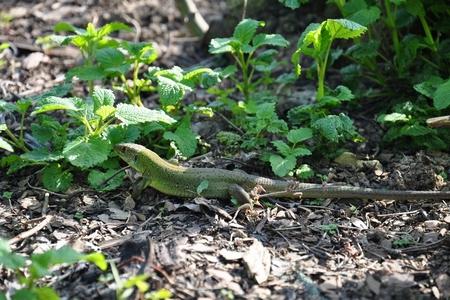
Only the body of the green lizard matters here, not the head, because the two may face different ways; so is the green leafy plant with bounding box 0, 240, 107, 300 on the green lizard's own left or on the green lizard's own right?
on the green lizard's own left

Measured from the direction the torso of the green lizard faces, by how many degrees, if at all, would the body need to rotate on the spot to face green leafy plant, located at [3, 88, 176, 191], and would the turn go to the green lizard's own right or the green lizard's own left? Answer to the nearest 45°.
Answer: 0° — it already faces it

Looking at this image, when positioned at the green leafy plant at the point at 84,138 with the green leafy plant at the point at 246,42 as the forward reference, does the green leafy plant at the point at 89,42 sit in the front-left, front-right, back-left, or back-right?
front-left

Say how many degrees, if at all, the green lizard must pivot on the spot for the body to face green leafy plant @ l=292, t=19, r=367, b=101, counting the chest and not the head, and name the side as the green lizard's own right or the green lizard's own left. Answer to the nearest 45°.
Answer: approximately 135° to the green lizard's own right

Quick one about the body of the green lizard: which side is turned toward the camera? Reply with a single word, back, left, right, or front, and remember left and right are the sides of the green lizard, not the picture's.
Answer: left

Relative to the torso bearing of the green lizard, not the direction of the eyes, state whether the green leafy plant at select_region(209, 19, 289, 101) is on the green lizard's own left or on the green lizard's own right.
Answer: on the green lizard's own right

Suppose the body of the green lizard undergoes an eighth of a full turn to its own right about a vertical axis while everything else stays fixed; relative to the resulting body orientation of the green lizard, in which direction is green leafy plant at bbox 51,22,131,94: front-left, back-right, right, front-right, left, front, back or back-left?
front
